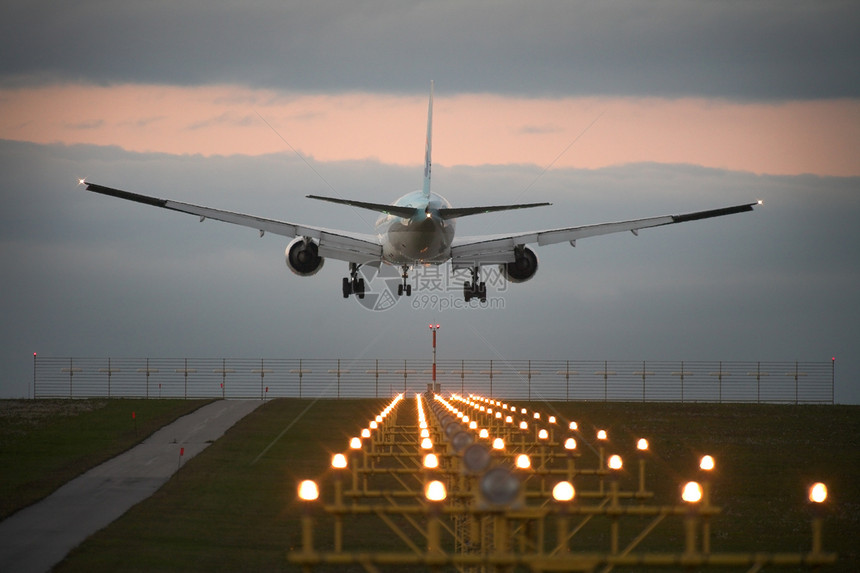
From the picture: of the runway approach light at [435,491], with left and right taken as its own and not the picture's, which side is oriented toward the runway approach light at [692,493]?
left

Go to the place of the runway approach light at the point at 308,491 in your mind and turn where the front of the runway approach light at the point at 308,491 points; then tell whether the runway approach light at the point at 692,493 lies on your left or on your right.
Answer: on your left

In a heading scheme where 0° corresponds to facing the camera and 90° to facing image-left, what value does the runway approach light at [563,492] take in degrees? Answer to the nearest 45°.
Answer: approximately 0°

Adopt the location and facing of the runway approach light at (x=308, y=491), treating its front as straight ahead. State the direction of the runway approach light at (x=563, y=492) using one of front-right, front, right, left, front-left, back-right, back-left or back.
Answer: left

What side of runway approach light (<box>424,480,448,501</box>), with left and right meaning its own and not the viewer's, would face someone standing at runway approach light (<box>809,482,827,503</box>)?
left

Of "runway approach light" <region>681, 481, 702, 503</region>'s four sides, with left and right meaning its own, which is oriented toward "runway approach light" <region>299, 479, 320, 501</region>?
right
